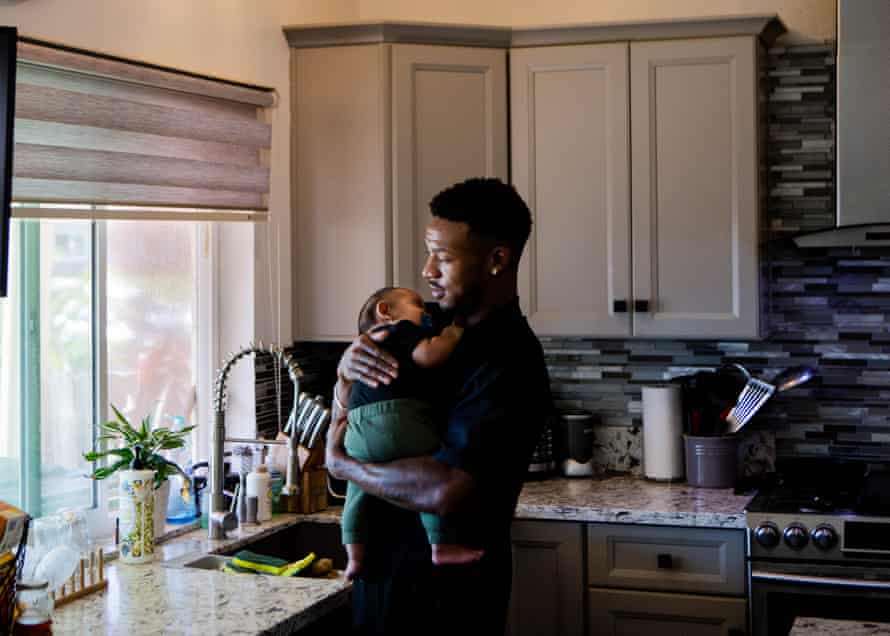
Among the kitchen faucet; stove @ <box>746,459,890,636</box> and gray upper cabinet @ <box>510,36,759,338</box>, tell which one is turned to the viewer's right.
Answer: the kitchen faucet

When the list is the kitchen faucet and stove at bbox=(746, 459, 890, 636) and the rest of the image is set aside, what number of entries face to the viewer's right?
1

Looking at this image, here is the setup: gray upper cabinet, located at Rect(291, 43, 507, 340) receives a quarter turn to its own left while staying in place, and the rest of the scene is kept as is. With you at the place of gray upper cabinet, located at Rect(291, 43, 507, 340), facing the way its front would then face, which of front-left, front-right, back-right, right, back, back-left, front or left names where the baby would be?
back-right

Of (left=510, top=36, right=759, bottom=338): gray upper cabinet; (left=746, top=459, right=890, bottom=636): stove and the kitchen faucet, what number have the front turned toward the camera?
2

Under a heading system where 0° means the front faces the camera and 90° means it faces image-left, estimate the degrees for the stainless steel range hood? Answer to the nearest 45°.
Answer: approximately 0°

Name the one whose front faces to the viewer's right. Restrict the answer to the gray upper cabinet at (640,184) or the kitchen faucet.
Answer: the kitchen faucet

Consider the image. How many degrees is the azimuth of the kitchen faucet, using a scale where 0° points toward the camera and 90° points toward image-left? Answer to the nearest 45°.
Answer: approximately 270°

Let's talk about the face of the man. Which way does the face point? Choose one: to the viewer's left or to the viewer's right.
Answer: to the viewer's left

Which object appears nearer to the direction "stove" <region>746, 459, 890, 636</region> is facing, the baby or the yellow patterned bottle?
the baby

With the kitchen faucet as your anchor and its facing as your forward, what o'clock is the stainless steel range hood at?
The stainless steel range hood is roughly at 12 o'clock from the kitchen faucet.

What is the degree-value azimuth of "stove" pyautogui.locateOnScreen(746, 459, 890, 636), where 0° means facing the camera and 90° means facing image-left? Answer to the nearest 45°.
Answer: approximately 0°
